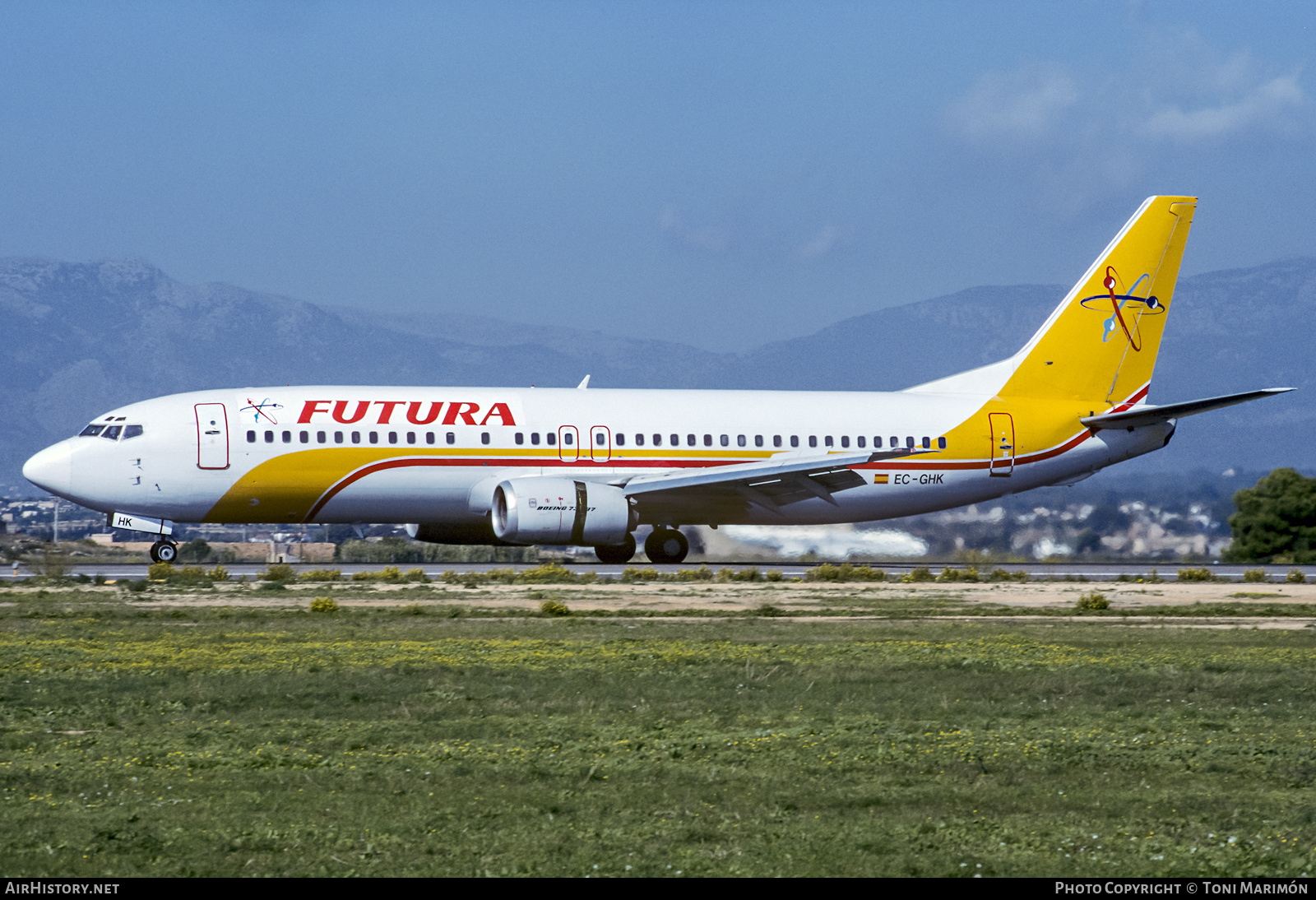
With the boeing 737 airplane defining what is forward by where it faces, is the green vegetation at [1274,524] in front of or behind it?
behind

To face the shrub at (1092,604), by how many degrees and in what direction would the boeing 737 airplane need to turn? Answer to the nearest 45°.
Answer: approximately 135° to its left

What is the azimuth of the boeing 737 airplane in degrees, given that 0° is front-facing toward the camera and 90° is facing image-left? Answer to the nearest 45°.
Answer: approximately 90°

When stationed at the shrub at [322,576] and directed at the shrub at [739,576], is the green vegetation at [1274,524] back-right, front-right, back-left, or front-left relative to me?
front-left

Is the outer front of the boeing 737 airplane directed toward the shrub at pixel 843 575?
no

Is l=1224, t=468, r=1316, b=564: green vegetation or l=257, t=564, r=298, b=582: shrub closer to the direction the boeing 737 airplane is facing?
the shrub

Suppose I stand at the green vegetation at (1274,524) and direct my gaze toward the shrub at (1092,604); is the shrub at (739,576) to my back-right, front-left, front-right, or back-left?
front-right
